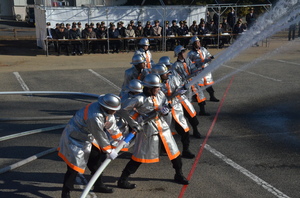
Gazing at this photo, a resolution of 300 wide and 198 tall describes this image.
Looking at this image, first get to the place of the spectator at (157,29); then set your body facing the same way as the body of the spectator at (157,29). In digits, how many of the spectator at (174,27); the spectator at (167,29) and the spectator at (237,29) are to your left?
3

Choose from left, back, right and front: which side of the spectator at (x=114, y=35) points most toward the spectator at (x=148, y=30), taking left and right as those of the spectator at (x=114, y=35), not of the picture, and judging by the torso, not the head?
left

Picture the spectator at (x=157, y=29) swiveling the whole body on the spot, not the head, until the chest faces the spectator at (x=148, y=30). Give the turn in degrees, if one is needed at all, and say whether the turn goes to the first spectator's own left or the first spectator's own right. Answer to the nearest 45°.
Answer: approximately 90° to the first spectator's own right

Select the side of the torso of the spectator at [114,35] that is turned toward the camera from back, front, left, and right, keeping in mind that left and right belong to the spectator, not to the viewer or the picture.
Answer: front

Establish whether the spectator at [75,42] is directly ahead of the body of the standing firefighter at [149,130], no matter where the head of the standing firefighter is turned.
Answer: no

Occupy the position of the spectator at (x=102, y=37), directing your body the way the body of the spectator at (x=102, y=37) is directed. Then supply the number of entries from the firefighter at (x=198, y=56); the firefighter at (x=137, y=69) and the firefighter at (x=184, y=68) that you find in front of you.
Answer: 3

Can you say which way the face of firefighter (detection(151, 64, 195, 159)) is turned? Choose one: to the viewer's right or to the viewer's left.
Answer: to the viewer's right

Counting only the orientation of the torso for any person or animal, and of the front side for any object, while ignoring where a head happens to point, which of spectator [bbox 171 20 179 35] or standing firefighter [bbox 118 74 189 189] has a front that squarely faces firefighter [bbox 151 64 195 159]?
the spectator

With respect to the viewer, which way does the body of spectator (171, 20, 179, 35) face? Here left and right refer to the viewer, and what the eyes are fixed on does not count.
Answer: facing the viewer

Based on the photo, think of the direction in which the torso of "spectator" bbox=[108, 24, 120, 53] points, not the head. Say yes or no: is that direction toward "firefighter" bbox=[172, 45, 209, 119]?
yes

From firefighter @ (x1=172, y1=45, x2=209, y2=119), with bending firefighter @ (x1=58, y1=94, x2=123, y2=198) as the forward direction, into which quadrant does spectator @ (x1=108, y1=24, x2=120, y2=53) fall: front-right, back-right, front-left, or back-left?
back-right

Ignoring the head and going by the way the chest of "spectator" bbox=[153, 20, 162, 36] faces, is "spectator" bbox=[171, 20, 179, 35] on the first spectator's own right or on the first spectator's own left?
on the first spectator's own left

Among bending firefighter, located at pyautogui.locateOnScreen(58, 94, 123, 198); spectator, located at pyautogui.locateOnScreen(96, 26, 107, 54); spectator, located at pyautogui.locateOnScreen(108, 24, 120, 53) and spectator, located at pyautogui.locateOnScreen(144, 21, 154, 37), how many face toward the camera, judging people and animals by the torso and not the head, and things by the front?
3

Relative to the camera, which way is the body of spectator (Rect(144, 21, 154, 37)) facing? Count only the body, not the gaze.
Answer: toward the camera

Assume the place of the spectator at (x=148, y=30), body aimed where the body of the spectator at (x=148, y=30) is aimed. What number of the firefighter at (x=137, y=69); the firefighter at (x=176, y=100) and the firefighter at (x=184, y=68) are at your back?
0

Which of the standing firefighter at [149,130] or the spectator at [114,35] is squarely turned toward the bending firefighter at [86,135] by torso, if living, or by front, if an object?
the spectator

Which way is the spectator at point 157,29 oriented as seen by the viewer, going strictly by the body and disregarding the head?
toward the camera

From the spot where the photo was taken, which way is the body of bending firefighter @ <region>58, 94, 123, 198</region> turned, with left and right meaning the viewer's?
facing to the right of the viewer
